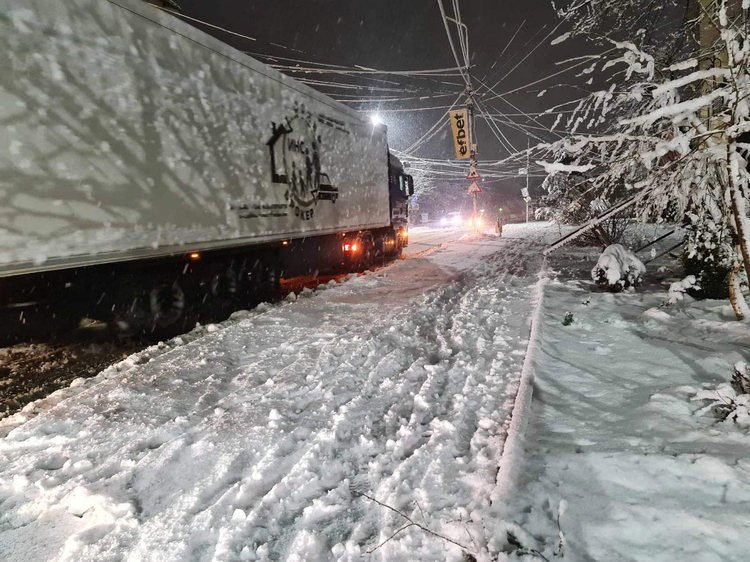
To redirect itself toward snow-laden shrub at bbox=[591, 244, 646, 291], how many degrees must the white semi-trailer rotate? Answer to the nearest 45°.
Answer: approximately 45° to its right

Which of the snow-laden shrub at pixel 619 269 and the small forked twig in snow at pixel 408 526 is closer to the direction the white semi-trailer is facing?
the snow-laden shrub

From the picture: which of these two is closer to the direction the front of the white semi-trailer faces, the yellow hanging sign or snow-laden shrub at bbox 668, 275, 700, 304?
the yellow hanging sign

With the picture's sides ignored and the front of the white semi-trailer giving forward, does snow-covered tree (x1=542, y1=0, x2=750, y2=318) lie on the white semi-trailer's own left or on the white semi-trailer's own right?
on the white semi-trailer's own right

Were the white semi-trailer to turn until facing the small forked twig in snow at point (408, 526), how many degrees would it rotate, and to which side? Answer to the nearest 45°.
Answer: approximately 135° to its right

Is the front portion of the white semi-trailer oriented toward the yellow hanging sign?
yes

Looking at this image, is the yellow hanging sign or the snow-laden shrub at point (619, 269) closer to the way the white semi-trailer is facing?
the yellow hanging sign

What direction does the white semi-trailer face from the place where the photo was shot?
facing away from the viewer and to the right of the viewer
